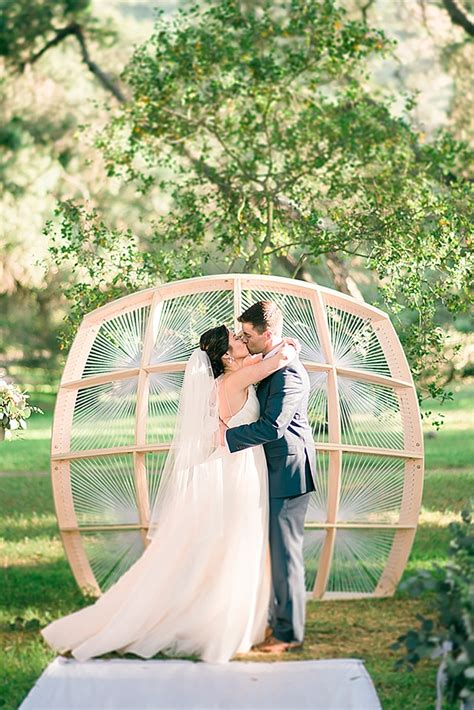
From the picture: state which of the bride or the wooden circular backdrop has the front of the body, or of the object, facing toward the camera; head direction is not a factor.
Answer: the wooden circular backdrop

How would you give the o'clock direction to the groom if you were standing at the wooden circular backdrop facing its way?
The groom is roughly at 11 o'clock from the wooden circular backdrop.

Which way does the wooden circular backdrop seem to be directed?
toward the camera

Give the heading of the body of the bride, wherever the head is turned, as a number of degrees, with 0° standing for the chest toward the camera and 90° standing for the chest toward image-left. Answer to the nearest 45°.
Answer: approximately 270°

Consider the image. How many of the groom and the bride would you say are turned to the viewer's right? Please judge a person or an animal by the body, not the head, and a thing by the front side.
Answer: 1

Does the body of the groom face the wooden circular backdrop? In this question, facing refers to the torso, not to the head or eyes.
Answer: no

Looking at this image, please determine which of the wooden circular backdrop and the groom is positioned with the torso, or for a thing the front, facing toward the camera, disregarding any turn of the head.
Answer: the wooden circular backdrop

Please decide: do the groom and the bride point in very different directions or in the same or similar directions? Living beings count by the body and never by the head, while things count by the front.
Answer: very different directions

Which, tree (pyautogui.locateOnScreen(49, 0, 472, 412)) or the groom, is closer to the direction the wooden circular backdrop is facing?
the groom

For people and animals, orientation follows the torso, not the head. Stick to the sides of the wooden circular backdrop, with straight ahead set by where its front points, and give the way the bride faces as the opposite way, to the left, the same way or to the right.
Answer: to the left

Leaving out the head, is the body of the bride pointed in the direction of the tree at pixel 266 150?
no

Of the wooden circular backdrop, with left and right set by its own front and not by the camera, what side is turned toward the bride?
front

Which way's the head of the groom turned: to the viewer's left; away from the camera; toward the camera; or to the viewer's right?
to the viewer's left

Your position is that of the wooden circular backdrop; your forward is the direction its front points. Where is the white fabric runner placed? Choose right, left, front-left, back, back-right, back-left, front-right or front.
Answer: front

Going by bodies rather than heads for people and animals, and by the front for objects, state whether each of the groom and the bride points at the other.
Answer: yes

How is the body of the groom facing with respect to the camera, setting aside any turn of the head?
to the viewer's left
